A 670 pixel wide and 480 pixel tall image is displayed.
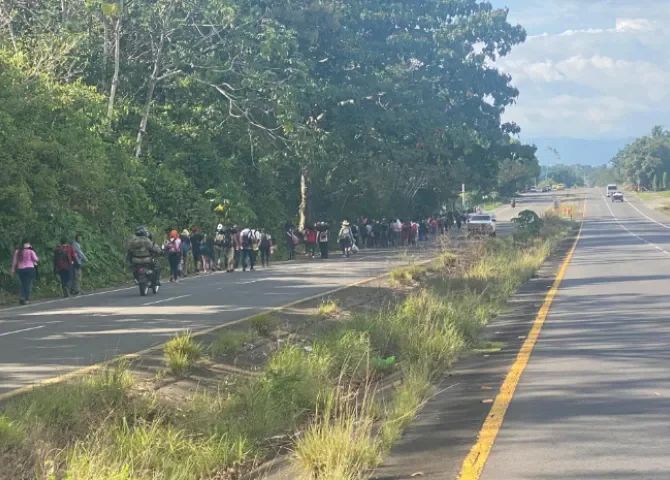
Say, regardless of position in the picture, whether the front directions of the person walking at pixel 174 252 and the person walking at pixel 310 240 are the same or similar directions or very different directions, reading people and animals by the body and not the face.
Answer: same or similar directions

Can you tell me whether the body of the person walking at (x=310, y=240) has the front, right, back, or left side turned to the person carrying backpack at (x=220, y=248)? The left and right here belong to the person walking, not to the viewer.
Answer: back

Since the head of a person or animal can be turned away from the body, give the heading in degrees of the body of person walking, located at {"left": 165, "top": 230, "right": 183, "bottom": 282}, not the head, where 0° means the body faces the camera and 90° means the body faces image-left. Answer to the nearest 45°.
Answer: approximately 225°

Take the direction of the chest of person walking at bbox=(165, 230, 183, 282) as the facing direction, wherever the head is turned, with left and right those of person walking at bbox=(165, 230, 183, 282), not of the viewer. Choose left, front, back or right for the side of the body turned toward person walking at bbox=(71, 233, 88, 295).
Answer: back

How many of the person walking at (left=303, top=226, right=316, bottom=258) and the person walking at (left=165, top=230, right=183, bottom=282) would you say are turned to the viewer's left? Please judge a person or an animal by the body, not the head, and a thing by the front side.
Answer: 0

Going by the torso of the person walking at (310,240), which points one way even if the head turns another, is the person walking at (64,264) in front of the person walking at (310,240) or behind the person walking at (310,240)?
behind

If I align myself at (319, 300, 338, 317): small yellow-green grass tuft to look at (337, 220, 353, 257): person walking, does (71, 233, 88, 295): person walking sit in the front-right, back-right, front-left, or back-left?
front-left
